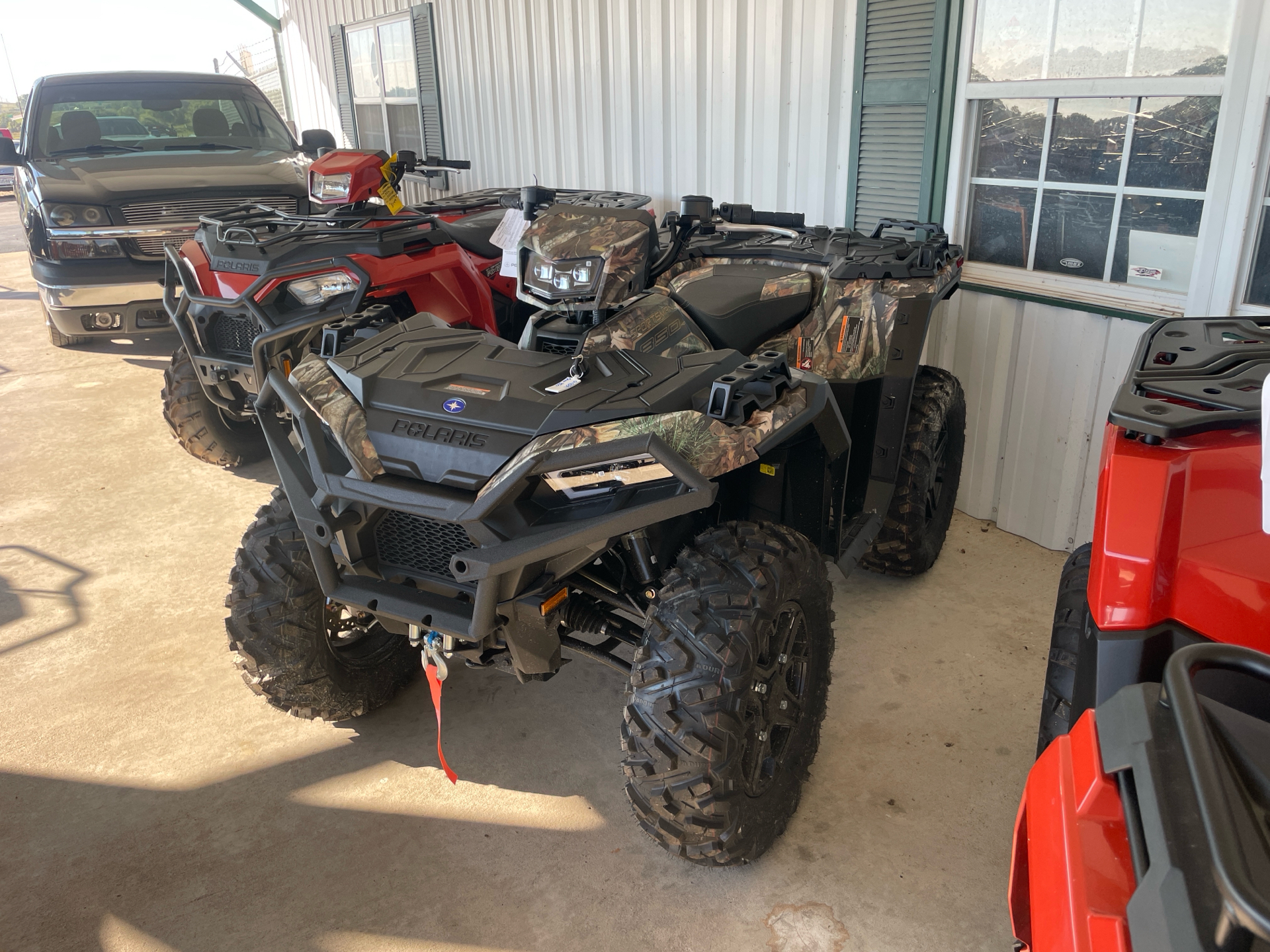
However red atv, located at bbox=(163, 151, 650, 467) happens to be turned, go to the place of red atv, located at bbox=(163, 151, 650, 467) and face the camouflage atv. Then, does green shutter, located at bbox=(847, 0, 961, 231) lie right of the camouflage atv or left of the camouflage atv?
left

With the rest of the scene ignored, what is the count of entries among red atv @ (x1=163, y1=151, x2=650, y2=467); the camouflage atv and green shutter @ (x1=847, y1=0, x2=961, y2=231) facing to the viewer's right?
0

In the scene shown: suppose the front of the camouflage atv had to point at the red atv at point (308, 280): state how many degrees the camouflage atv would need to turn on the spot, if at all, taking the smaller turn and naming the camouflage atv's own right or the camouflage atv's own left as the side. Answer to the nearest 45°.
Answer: approximately 90° to the camouflage atv's own right

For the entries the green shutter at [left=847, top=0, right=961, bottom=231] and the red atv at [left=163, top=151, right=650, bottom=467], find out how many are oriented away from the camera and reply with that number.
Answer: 0

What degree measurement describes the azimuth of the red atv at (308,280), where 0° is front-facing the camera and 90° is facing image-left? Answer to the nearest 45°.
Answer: approximately 45°

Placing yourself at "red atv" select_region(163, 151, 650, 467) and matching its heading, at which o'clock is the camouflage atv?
The camouflage atv is roughly at 10 o'clock from the red atv.

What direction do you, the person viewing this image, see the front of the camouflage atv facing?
facing the viewer and to the left of the viewer

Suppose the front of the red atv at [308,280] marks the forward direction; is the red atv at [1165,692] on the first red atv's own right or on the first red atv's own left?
on the first red atv's own left

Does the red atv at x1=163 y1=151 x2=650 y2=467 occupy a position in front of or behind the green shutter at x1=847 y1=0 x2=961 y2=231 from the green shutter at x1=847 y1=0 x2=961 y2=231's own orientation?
in front

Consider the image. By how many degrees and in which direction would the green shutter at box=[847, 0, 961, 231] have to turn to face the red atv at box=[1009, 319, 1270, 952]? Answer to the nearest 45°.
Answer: approximately 45° to its left

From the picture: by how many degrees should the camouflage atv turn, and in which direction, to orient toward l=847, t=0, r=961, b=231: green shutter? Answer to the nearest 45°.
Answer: approximately 180°
